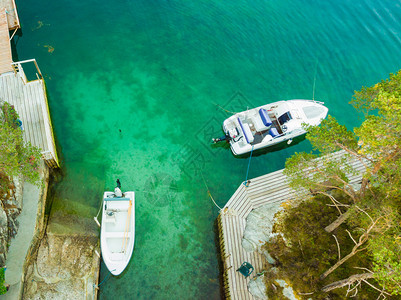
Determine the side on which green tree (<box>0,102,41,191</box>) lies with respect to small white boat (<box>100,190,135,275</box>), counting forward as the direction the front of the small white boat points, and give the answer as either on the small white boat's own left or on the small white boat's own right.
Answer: on the small white boat's own right

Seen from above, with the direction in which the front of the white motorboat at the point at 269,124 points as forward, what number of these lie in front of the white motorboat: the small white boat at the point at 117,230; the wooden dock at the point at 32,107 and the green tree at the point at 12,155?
0

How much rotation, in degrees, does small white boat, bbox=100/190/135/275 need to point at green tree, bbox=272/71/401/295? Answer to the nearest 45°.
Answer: approximately 45° to its left

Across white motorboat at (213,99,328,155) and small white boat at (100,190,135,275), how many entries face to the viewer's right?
1

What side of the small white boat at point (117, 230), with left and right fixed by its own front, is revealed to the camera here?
front

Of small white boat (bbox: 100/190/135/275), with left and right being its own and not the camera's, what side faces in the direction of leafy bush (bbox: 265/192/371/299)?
left

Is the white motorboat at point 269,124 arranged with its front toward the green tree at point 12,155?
no

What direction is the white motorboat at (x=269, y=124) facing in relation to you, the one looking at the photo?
facing to the right of the viewer

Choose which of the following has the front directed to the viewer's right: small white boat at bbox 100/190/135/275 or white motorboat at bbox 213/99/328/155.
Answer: the white motorboat

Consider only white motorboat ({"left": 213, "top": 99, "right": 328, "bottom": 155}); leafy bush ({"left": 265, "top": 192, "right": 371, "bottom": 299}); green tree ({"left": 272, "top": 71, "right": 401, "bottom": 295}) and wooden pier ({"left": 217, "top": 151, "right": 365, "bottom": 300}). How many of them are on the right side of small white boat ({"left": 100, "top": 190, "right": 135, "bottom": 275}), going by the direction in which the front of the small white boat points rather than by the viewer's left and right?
0

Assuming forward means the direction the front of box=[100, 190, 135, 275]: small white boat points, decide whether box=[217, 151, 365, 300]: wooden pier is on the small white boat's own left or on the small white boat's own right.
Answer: on the small white boat's own left
